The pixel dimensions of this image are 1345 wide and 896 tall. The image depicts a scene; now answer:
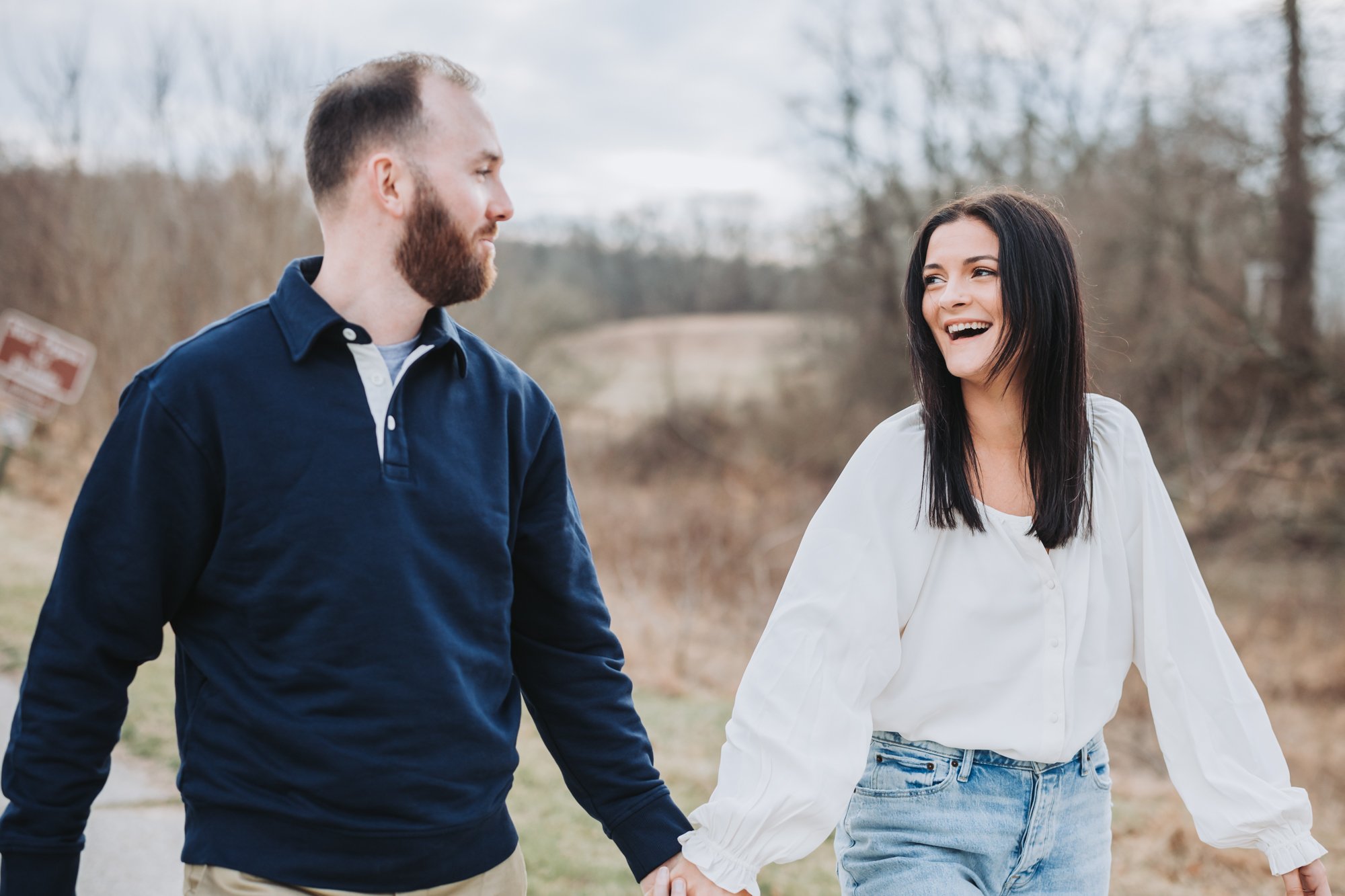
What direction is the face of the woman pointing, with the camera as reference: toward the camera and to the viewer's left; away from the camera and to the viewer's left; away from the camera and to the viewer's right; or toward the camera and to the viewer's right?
toward the camera and to the viewer's left

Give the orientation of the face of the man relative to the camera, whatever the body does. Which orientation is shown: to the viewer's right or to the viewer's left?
to the viewer's right

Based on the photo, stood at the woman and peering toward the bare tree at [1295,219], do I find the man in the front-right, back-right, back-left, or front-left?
back-left

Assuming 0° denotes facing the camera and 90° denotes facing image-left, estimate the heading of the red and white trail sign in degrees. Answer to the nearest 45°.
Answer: approximately 0°

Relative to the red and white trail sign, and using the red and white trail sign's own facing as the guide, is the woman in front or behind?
in front

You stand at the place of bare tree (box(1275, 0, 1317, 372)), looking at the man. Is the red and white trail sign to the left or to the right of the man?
right

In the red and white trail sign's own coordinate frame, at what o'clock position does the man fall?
The man is roughly at 12 o'clock from the red and white trail sign.

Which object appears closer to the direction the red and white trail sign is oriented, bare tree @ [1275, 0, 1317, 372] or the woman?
the woman

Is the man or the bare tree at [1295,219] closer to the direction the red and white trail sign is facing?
the man

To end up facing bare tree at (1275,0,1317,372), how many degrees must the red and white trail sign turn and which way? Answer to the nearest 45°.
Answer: approximately 90° to its left
